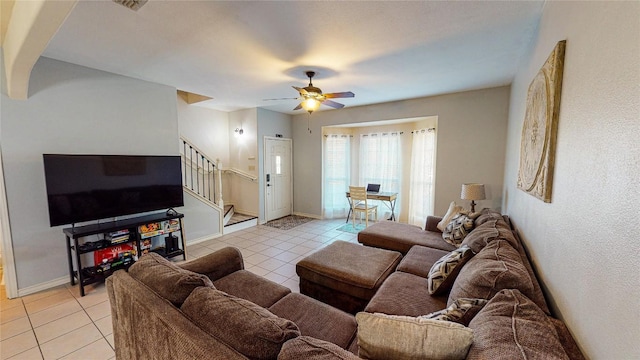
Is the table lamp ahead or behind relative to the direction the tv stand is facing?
ahead

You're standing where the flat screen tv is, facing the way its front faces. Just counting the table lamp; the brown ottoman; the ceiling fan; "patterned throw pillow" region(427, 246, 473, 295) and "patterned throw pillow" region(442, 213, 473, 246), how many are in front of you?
5

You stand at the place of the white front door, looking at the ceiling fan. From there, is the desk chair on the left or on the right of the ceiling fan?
left

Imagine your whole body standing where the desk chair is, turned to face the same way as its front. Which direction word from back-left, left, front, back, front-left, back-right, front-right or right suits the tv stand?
back

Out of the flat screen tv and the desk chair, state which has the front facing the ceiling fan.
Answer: the flat screen tv

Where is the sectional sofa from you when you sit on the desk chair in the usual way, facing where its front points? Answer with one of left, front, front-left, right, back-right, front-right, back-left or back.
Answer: back-right

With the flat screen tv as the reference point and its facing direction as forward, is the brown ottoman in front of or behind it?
in front

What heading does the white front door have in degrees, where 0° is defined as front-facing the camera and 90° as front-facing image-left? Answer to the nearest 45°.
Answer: approximately 315°

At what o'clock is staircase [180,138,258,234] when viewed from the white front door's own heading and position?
The staircase is roughly at 4 o'clock from the white front door.

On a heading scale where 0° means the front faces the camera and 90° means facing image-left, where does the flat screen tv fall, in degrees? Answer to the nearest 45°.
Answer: approximately 315°

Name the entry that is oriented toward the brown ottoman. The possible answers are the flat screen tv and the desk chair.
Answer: the flat screen tv
